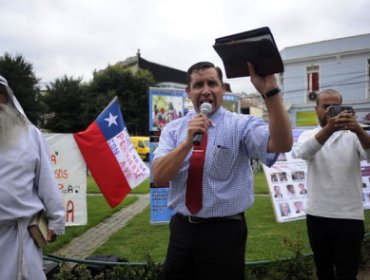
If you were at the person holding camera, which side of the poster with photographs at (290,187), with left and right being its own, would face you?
front

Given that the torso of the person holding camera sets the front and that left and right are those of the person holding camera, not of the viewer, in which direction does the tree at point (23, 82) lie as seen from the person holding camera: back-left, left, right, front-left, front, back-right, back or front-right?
back-right

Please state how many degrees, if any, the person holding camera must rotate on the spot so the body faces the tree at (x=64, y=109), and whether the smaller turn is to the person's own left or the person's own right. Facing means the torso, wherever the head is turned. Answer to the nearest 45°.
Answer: approximately 135° to the person's own right

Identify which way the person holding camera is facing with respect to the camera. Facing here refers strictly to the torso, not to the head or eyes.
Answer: toward the camera

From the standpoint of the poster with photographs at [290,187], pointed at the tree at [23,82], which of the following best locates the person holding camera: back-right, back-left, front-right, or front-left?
back-left

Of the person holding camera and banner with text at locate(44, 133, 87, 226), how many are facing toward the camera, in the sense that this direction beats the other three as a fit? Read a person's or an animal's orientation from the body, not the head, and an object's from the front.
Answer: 2

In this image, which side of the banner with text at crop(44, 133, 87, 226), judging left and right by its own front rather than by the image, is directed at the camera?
front

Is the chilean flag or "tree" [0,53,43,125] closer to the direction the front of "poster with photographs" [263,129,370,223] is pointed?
the chilean flag

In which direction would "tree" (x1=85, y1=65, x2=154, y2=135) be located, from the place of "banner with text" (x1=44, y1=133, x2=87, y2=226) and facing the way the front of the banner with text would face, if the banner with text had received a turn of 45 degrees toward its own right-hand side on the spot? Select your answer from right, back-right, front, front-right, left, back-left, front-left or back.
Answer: back-right

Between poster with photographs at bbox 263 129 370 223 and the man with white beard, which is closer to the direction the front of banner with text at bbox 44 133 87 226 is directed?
the man with white beard

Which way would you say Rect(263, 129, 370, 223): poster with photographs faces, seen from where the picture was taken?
facing the viewer

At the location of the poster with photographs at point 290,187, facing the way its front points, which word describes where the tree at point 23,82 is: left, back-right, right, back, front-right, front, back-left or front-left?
back-right

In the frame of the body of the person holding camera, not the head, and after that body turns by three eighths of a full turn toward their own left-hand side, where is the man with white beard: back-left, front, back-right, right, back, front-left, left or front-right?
back
